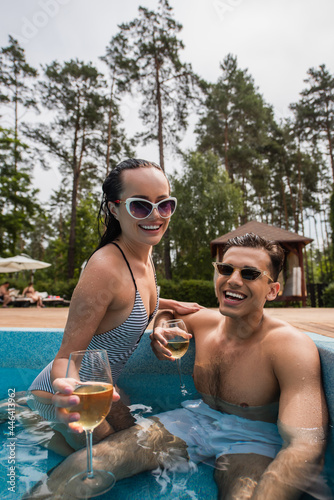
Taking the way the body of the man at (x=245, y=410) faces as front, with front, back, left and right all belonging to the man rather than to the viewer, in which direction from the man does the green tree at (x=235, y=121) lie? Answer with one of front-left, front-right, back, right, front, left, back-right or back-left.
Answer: back-right

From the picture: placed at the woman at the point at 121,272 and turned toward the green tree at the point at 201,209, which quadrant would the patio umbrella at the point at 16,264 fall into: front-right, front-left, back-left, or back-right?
front-left

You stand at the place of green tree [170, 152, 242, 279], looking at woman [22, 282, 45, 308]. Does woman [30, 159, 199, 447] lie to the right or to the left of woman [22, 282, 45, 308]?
left

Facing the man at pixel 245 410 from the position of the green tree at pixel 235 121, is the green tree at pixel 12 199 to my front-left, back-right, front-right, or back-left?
front-right

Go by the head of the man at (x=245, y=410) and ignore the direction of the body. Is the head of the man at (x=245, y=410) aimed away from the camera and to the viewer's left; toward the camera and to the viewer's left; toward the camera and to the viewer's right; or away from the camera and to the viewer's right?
toward the camera and to the viewer's left

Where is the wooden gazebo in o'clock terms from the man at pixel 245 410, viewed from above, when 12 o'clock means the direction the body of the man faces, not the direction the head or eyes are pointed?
The wooden gazebo is roughly at 5 o'clock from the man.

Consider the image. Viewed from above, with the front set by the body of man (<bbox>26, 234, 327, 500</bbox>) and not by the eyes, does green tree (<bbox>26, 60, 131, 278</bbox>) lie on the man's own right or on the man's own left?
on the man's own right

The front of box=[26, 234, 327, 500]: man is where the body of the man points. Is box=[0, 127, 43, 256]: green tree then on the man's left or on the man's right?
on the man's right

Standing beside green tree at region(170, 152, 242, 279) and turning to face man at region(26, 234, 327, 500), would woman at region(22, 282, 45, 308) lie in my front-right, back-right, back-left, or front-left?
front-right

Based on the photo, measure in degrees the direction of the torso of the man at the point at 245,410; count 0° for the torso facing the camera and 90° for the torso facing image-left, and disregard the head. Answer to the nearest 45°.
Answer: approximately 45°

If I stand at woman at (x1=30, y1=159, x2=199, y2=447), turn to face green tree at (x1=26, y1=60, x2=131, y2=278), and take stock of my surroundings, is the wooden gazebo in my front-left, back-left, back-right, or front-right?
front-right

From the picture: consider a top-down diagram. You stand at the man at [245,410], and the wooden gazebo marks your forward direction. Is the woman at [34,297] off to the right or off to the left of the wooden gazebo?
left

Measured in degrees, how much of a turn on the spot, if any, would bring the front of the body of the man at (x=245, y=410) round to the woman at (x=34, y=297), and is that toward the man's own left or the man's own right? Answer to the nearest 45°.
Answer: approximately 90° to the man's own right

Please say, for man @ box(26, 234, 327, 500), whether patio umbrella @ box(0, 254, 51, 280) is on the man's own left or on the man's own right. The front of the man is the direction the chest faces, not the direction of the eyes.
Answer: on the man's own right
